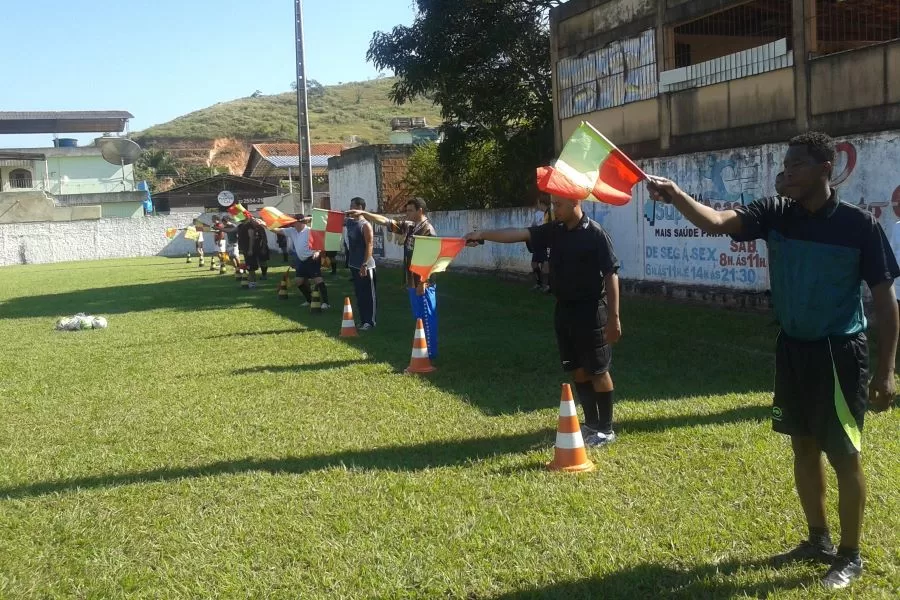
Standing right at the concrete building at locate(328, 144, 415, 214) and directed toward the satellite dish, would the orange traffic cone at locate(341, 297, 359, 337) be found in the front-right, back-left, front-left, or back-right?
back-left

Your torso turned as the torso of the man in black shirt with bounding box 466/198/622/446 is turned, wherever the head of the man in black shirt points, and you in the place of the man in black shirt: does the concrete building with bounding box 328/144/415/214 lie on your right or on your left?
on your right

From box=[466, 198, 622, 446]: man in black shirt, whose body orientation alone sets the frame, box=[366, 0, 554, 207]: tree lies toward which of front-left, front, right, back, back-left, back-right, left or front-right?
back-right

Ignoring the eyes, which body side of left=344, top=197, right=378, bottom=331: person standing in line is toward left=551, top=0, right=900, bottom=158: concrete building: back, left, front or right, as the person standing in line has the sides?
back

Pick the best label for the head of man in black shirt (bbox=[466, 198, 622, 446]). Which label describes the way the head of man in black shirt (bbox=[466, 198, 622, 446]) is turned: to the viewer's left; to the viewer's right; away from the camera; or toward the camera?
to the viewer's left

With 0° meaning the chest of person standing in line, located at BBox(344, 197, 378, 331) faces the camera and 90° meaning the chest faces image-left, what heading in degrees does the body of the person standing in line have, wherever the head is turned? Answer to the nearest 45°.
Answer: approximately 45°

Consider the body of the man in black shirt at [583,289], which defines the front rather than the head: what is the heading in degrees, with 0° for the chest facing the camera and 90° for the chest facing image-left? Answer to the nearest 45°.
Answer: approximately 45°
